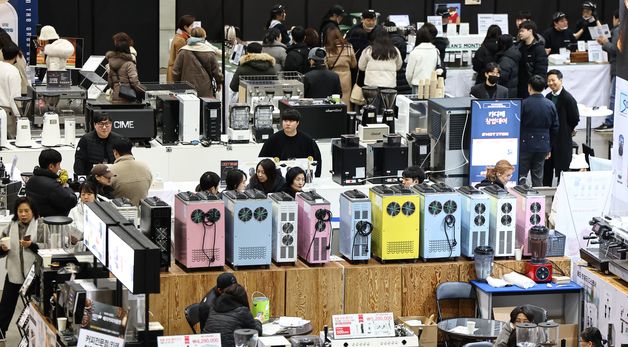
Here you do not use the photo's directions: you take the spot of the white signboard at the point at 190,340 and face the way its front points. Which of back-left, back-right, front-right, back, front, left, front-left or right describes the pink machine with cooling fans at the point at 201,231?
back

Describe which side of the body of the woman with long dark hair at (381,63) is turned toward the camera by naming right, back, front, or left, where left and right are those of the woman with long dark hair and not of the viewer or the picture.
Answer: back

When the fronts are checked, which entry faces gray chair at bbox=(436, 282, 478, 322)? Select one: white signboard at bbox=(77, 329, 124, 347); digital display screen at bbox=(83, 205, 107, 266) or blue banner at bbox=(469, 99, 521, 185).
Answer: the blue banner

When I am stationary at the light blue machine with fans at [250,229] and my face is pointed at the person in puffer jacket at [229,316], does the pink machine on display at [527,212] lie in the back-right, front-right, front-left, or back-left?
back-left

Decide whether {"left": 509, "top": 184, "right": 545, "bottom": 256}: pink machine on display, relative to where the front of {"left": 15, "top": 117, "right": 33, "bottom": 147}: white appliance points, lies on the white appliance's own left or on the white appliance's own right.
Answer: on the white appliance's own left
